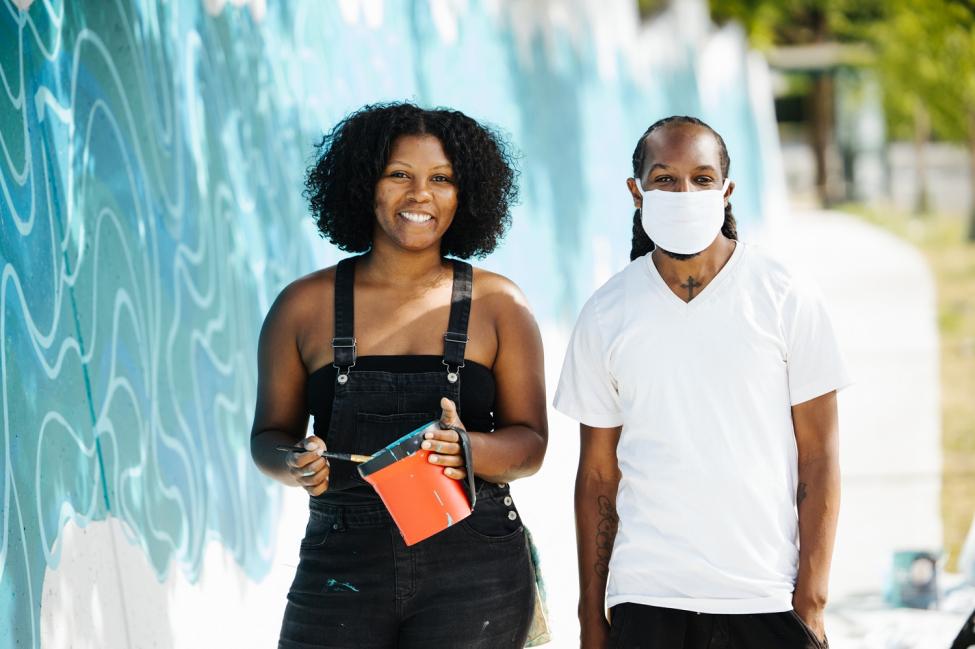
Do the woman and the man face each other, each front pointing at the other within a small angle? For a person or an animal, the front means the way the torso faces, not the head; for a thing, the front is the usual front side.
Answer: no

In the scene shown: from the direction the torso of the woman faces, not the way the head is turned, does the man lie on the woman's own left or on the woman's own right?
on the woman's own left

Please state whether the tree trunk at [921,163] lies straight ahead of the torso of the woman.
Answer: no

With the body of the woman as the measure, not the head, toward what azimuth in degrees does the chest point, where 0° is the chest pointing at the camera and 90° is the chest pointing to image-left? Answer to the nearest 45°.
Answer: approximately 0°

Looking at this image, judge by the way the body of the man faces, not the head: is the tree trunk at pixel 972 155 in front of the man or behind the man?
behind

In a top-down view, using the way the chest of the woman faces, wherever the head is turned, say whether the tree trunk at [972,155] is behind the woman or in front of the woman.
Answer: behind

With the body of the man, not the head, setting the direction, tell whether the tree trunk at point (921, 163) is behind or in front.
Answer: behind

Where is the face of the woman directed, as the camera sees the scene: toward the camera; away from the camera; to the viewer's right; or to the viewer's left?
toward the camera

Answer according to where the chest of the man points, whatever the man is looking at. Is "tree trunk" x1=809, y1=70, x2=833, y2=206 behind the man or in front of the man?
behind

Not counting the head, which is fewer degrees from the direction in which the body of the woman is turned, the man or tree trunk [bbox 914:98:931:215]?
the man

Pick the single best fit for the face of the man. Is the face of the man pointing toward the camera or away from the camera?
toward the camera

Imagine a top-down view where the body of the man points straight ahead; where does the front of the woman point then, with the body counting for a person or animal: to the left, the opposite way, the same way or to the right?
the same way

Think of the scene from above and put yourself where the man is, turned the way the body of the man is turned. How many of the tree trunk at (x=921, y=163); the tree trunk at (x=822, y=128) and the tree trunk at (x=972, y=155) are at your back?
3

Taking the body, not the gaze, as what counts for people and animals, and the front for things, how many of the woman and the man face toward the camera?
2

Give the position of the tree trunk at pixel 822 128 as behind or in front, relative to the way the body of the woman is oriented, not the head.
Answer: behind

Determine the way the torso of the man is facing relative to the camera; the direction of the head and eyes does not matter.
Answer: toward the camera

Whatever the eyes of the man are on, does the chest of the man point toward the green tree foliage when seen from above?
no

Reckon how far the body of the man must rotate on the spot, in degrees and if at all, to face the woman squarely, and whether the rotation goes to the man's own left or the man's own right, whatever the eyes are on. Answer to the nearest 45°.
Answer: approximately 90° to the man's own right
